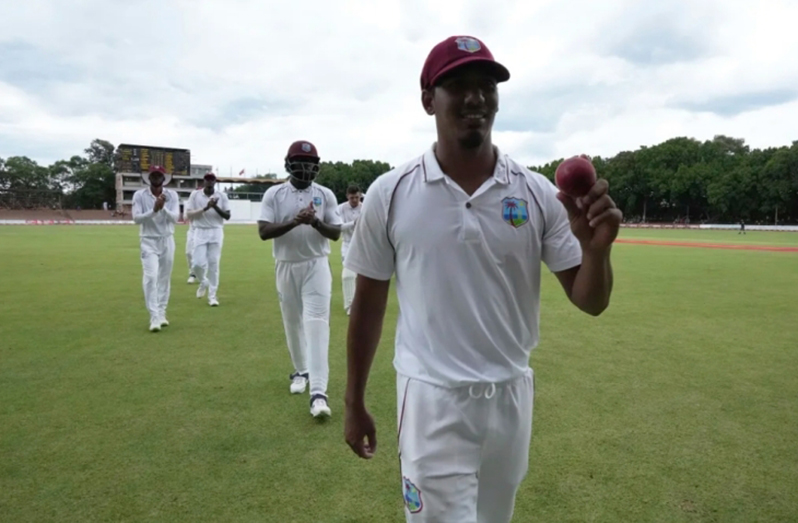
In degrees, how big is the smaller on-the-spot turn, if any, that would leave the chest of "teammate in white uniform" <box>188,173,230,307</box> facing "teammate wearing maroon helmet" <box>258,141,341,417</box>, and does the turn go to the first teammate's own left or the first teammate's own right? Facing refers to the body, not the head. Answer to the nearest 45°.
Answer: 0° — they already face them

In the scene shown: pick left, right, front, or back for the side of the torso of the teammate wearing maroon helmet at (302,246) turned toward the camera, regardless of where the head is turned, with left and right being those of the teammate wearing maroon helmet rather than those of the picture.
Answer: front

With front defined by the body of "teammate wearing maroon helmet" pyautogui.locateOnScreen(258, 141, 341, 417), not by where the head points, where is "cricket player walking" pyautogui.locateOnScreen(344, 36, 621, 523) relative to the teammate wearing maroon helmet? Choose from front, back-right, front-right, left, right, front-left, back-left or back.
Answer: front

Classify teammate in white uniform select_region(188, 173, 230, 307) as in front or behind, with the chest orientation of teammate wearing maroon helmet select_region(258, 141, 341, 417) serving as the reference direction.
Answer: behind

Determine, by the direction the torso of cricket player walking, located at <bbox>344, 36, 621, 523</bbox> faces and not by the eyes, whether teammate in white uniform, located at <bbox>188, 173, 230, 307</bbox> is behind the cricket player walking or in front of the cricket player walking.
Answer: behind

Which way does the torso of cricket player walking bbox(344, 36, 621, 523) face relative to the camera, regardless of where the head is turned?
toward the camera

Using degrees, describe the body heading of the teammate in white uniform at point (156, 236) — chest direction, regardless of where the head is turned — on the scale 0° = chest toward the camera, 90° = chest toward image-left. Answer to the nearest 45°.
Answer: approximately 0°

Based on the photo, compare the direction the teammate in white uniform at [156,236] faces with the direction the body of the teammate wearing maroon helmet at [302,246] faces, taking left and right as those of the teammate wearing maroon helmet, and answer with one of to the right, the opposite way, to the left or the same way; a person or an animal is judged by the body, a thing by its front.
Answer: the same way

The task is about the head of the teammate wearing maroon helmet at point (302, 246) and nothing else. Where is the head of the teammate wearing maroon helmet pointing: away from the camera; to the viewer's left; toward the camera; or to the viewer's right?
toward the camera

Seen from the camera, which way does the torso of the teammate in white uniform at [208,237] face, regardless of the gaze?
toward the camera

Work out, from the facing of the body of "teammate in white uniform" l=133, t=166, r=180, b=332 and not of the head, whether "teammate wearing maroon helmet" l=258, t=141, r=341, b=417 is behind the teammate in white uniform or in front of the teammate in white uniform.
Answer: in front

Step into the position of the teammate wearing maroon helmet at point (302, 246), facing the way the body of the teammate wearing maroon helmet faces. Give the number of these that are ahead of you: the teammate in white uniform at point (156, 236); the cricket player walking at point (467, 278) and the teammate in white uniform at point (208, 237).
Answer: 1

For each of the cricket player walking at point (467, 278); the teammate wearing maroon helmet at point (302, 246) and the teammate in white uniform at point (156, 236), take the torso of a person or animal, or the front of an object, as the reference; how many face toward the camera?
3

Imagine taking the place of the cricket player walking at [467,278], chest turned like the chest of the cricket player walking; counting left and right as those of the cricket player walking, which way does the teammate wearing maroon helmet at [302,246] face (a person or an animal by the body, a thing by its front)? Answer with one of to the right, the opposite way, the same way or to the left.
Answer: the same way

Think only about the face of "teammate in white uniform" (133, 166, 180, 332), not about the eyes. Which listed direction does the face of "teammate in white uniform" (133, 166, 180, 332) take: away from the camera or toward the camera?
toward the camera

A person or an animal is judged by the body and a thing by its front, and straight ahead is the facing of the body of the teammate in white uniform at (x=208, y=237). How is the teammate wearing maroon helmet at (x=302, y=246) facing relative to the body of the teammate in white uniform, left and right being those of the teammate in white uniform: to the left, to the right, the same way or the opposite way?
the same way
